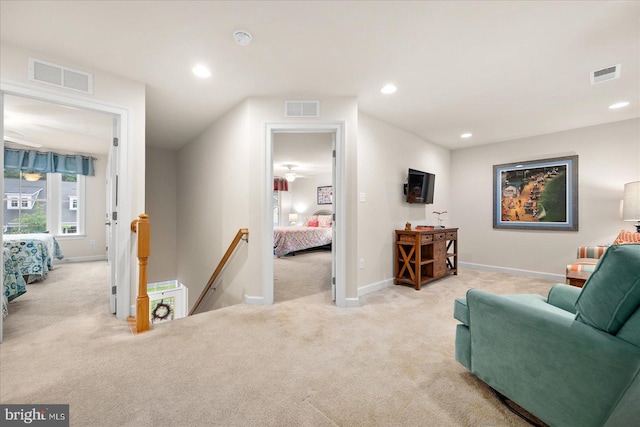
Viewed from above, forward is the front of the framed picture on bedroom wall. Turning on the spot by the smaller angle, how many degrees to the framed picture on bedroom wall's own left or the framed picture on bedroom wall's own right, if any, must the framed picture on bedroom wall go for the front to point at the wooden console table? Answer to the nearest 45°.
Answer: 0° — it already faces it

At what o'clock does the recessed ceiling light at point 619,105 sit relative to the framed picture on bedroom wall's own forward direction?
The recessed ceiling light is roughly at 11 o'clock from the framed picture on bedroom wall.

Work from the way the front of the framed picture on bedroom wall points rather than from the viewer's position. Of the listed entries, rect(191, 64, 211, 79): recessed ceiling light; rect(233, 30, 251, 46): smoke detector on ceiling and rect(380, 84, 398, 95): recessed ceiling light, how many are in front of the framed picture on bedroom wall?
3

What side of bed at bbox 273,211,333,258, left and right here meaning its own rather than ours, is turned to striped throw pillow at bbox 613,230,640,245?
left

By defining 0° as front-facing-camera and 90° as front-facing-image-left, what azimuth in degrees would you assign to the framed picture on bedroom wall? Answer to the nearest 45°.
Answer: approximately 0°

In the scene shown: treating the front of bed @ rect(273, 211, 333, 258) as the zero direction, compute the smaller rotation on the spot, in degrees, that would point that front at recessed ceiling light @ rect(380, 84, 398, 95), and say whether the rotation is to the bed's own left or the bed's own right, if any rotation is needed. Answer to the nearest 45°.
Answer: approximately 45° to the bed's own left

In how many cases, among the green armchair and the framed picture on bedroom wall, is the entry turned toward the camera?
1
